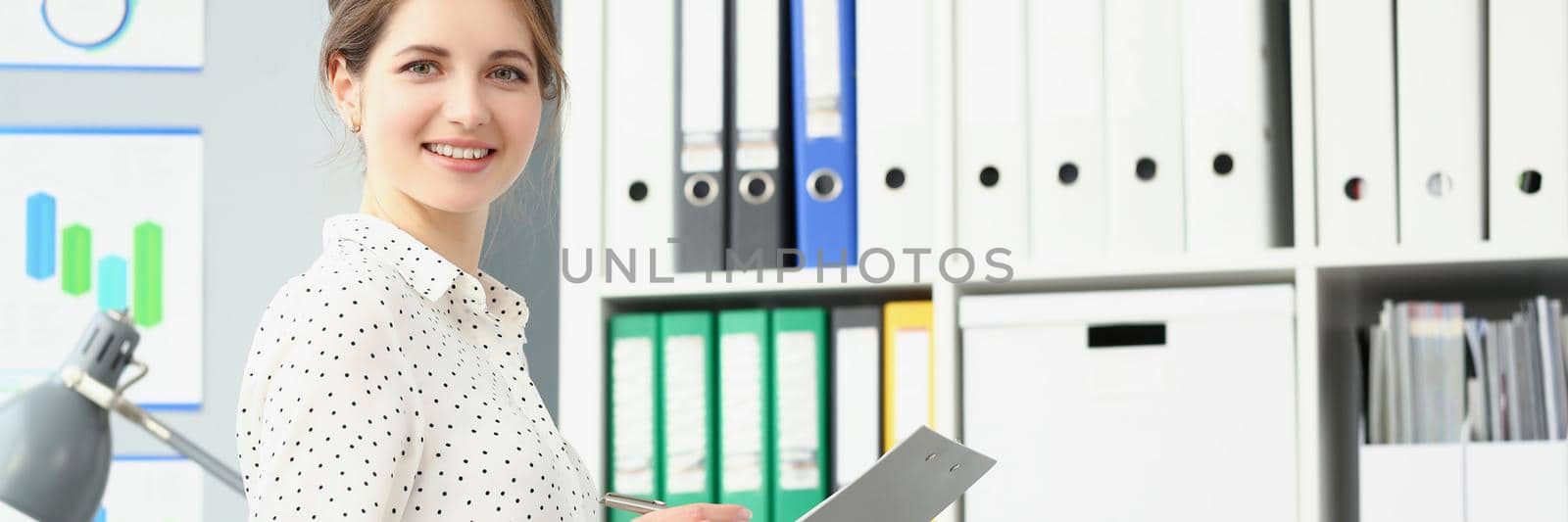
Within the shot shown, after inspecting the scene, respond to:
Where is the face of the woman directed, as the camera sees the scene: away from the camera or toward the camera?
toward the camera

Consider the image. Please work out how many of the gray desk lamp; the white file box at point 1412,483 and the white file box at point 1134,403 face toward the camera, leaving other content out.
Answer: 2

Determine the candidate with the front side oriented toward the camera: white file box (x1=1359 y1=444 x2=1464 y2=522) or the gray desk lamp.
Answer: the white file box

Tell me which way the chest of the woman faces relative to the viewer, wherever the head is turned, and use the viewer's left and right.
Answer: facing the viewer and to the right of the viewer

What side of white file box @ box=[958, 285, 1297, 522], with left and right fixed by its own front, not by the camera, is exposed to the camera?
front

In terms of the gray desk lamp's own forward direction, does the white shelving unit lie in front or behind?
behind

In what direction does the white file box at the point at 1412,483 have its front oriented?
toward the camera

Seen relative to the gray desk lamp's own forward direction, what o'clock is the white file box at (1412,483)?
The white file box is roughly at 7 o'clock from the gray desk lamp.

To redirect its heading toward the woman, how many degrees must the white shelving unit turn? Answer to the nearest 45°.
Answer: approximately 45° to its right

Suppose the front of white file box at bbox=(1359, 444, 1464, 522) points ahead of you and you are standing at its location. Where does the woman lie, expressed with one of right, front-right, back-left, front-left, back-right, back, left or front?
front-right

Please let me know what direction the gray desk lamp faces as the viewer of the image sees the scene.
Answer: facing to the left of the viewer

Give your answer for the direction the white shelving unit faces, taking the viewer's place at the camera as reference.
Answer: facing the viewer

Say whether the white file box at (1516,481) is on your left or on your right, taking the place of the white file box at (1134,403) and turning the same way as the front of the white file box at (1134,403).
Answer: on your left

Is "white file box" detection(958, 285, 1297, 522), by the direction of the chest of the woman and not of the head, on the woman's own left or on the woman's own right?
on the woman's own left
